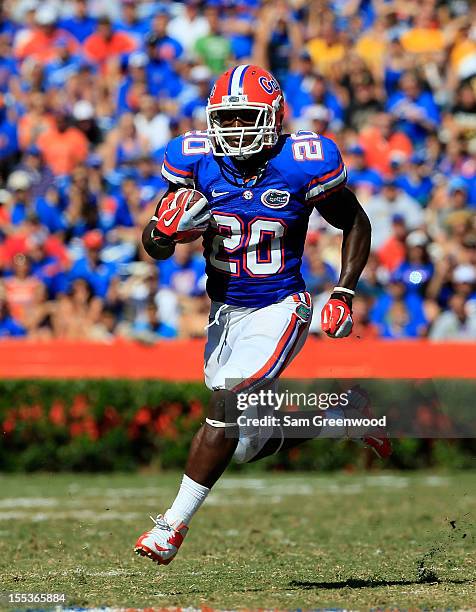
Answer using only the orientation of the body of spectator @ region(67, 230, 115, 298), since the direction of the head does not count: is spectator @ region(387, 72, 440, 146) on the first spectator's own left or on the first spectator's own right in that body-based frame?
on the first spectator's own left

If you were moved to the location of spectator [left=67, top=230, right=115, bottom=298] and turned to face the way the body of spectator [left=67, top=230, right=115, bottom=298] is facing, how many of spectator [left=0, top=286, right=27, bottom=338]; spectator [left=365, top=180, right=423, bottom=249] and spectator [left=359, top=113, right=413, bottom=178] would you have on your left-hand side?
2

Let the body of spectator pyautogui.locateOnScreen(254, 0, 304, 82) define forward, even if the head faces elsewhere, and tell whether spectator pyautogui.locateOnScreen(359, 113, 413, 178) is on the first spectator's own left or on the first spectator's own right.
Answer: on the first spectator's own left

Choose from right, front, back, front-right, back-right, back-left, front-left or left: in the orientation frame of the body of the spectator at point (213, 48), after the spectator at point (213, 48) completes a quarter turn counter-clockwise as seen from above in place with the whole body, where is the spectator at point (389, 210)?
front-right

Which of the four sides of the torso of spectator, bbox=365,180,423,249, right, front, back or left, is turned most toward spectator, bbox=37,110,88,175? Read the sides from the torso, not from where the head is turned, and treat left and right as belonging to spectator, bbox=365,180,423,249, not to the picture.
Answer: right

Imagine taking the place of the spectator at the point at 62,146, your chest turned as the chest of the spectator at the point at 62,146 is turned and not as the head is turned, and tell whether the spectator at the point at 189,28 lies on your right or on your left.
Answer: on your left

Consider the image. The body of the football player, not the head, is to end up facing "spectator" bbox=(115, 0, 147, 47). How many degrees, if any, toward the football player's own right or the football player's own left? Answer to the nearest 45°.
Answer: approximately 135° to the football player's own right

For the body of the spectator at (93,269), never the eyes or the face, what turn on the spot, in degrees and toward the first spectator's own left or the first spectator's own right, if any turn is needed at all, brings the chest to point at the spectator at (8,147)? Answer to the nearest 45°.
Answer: approximately 135° to the first spectator's own right
